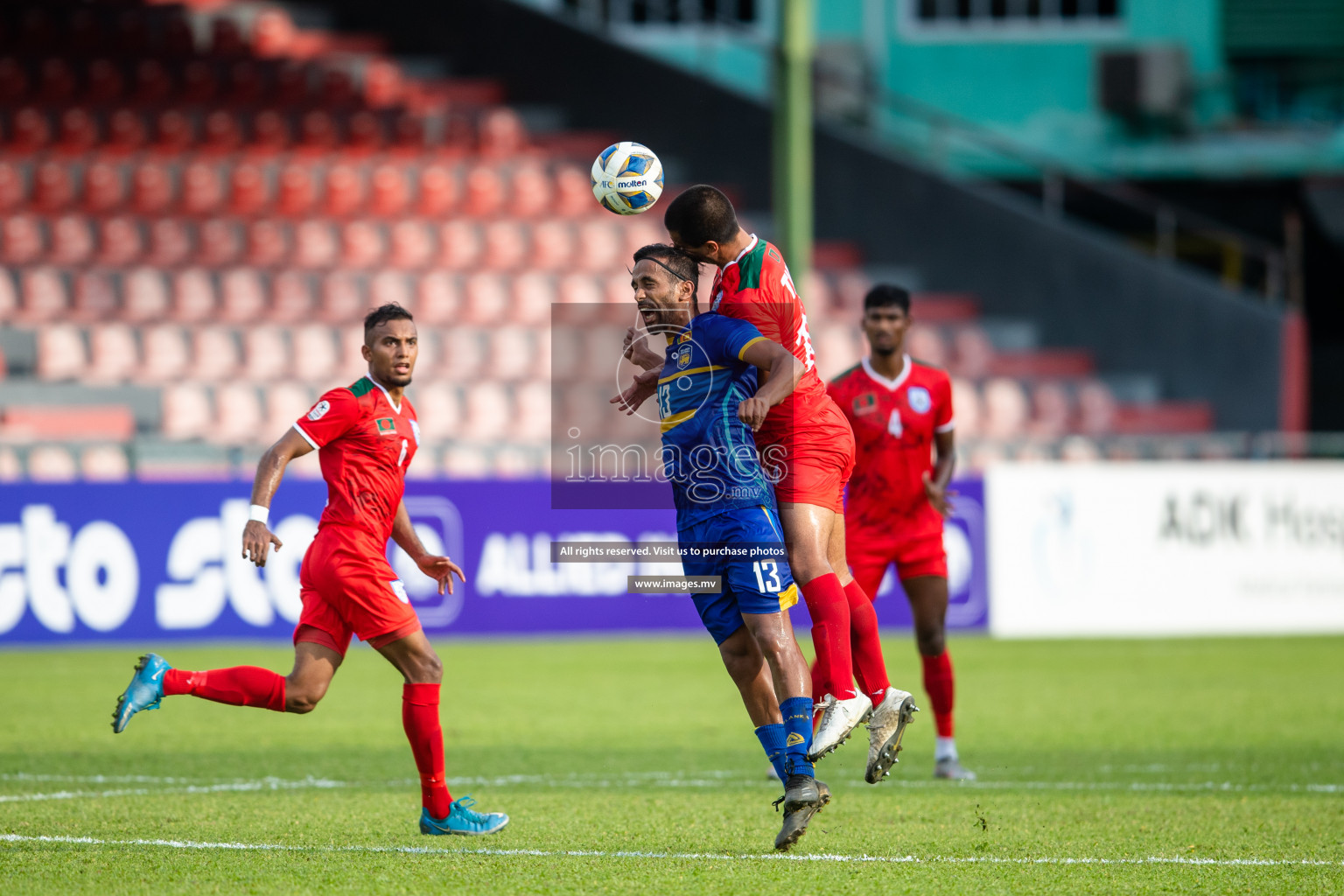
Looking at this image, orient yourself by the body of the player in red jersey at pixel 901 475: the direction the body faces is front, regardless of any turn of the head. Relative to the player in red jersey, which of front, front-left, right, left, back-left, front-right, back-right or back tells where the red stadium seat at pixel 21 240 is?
back-right

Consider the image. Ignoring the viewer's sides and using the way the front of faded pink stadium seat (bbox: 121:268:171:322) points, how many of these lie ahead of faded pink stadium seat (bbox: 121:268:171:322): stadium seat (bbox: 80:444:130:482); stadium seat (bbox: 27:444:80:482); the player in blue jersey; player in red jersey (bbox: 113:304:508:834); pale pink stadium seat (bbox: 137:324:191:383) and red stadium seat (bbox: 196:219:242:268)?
5

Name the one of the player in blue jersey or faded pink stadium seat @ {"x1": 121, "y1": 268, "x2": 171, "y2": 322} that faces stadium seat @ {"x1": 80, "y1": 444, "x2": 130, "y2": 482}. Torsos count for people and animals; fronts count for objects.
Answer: the faded pink stadium seat

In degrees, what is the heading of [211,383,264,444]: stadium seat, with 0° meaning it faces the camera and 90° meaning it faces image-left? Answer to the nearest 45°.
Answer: approximately 0°

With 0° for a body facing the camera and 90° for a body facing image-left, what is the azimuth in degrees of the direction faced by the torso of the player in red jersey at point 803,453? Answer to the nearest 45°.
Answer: approximately 90°

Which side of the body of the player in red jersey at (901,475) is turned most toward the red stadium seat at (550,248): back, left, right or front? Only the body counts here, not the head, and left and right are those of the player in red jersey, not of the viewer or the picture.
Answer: back

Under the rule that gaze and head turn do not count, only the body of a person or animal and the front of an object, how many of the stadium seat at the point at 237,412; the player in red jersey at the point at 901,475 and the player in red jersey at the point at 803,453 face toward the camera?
2

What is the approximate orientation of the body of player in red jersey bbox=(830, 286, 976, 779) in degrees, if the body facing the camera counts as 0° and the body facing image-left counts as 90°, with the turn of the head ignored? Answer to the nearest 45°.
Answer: approximately 0°

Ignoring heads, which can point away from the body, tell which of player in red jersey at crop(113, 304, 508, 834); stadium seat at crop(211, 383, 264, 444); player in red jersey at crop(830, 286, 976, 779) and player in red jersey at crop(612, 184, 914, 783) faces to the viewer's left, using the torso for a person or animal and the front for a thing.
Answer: player in red jersey at crop(612, 184, 914, 783)
